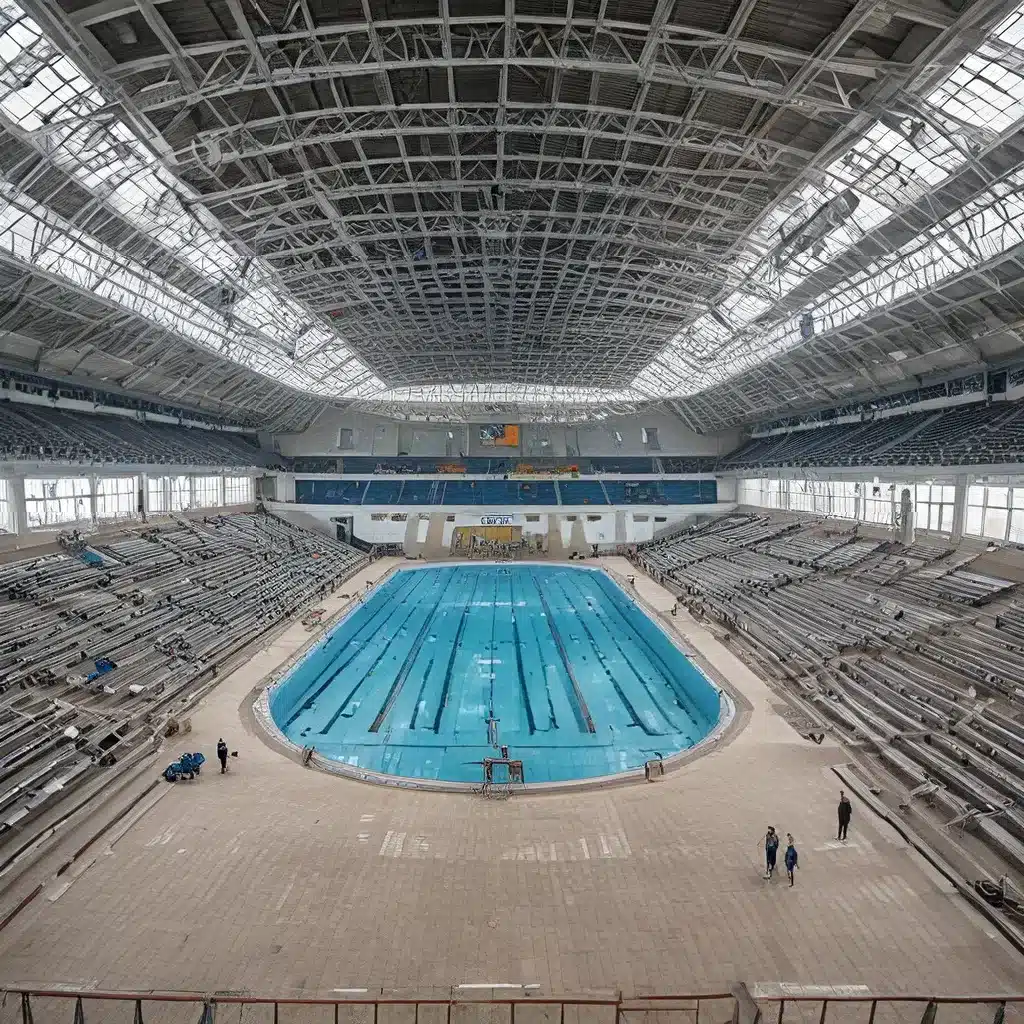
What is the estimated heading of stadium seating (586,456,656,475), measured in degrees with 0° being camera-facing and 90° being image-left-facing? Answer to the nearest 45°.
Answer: approximately 0°

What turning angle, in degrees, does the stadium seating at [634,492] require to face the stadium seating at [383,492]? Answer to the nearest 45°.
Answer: approximately 90° to its right

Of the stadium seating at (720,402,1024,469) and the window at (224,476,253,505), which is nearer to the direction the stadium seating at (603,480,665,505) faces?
the stadium seating

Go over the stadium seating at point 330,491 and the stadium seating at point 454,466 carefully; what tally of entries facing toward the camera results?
2

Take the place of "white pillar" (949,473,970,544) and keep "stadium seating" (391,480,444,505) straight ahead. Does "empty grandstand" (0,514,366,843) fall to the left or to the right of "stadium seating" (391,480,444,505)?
left
